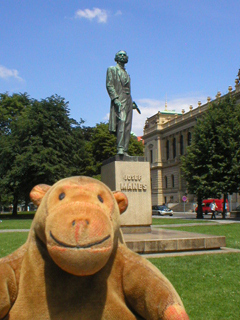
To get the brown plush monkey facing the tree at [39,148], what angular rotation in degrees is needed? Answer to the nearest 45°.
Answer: approximately 180°

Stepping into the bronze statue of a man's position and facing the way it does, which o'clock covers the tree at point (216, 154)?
The tree is roughly at 8 o'clock from the bronze statue of a man.

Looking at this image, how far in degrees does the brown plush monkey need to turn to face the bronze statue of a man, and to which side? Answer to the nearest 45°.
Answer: approximately 180°

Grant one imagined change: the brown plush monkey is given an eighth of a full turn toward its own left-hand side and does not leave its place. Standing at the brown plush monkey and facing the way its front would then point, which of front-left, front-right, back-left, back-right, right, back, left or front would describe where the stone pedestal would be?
back-left

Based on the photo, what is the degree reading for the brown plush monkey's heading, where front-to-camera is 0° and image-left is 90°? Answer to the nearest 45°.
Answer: approximately 0°

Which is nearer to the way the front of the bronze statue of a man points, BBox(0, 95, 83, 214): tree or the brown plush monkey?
the brown plush monkey

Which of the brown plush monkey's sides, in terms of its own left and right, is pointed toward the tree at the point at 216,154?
back

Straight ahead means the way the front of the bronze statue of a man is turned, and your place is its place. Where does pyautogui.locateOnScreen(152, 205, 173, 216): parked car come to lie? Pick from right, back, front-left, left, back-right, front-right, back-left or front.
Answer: back-left

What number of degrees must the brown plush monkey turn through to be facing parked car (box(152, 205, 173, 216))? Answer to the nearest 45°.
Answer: approximately 180°
